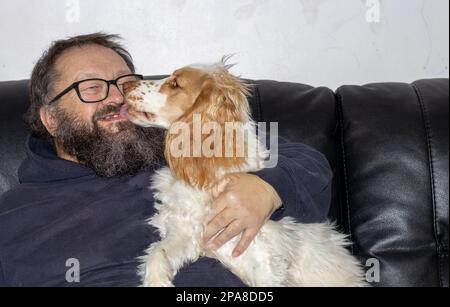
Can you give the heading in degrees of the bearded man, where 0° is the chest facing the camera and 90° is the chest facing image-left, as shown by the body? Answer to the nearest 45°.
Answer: approximately 315°

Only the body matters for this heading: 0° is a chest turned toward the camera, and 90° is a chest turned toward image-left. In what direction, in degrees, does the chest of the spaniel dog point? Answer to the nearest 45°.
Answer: approximately 90°

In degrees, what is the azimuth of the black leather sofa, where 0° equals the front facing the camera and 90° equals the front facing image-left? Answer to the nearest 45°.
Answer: approximately 0°
